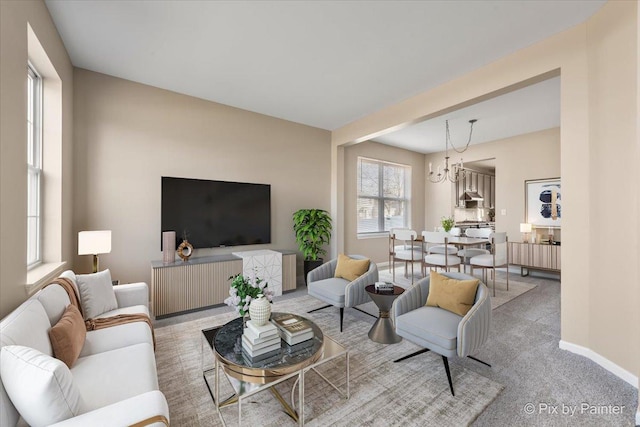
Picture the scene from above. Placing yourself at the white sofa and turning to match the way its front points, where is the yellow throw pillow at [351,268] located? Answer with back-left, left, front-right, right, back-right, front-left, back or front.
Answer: front

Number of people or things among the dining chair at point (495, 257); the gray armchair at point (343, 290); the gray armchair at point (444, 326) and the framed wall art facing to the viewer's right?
0

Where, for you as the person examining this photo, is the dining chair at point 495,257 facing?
facing away from the viewer and to the left of the viewer

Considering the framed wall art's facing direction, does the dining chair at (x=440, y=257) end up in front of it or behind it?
in front

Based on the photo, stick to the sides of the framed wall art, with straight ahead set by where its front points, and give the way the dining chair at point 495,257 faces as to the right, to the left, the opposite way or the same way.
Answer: to the right

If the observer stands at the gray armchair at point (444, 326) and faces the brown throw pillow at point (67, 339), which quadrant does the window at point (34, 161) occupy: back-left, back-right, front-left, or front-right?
front-right

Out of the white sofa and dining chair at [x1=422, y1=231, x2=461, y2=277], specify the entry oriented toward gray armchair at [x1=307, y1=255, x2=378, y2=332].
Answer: the white sofa

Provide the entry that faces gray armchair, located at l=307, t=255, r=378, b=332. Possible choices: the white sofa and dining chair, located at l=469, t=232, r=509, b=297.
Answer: the white sofa

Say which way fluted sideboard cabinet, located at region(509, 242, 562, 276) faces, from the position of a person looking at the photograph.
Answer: facing the viewer and to the left of the viewer

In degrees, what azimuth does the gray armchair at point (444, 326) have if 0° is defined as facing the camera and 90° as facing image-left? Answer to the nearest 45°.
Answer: approximately 45°

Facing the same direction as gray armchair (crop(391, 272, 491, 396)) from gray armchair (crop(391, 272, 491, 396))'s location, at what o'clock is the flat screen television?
The flat screen television is roughly at 2 o'clock from the gray armchair.

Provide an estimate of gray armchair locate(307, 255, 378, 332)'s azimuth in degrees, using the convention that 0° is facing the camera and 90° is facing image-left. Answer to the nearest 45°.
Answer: approximately 45°

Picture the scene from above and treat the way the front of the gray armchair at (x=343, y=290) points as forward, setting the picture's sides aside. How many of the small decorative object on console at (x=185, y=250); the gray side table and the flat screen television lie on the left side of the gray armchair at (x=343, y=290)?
1

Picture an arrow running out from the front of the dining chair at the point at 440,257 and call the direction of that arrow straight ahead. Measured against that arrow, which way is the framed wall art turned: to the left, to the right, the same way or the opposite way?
the opposite way

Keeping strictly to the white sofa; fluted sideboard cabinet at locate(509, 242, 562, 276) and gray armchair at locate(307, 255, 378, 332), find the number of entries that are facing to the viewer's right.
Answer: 1

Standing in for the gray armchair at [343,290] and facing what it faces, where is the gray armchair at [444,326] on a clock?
the gray armchair at [444,326] is roughly at 9 o'clock from the gray armchair at [343,290].

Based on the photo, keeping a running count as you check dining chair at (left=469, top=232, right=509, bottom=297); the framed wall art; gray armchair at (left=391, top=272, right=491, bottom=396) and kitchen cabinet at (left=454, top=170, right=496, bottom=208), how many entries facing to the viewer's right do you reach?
0

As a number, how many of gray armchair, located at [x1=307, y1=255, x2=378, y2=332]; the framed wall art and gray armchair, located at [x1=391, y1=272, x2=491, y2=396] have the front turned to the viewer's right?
0

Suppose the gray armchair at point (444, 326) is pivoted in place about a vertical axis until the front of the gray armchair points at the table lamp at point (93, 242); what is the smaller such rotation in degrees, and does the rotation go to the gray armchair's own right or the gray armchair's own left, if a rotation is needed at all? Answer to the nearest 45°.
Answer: approximately 45° to the gray armchair's own right

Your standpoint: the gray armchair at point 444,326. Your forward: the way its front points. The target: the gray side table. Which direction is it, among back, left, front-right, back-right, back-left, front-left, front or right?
right

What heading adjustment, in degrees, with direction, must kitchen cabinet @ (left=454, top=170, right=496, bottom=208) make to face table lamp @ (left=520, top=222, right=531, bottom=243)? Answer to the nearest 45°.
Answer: approximately 45° to its left

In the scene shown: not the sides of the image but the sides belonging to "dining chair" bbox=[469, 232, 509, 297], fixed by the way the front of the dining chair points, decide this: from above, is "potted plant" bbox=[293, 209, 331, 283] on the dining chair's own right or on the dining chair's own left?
on the dining chair's own left

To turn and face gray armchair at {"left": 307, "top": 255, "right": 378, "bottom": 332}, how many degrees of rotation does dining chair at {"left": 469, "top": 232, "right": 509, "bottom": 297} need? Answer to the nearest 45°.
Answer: approximately 90° to its left
